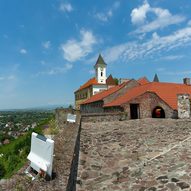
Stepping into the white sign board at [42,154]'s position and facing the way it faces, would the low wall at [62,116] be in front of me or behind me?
behind

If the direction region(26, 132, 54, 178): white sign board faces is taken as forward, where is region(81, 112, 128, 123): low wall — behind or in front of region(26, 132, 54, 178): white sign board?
behind

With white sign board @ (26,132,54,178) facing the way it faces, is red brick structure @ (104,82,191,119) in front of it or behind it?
behind

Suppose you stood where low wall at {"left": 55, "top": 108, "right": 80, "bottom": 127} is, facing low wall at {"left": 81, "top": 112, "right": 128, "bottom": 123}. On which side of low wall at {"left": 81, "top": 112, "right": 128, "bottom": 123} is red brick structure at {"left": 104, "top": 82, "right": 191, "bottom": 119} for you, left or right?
left
